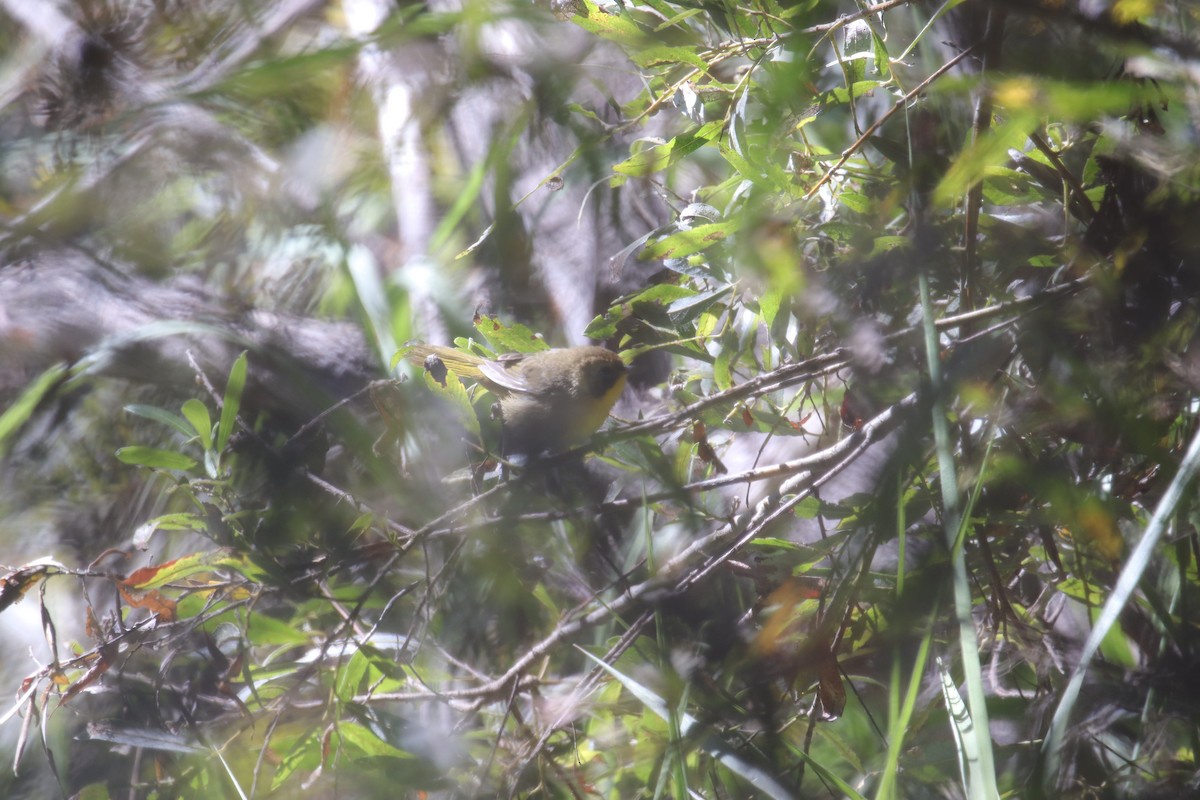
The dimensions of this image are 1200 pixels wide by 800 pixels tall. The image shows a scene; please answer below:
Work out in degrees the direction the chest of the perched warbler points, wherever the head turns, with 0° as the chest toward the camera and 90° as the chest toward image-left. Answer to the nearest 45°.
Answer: approximately 270°

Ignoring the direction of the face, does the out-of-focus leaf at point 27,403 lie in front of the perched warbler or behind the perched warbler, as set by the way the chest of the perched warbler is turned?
behind
